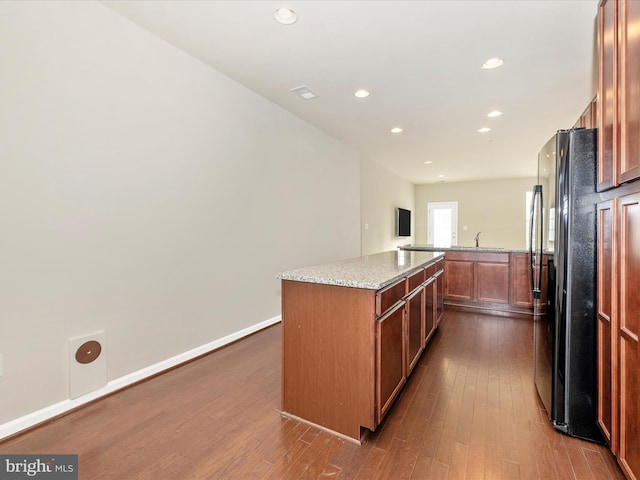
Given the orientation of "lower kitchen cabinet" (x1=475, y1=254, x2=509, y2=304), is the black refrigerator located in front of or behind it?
in front

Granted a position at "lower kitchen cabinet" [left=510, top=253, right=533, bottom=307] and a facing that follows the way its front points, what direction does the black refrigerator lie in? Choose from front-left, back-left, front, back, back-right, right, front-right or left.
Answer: front

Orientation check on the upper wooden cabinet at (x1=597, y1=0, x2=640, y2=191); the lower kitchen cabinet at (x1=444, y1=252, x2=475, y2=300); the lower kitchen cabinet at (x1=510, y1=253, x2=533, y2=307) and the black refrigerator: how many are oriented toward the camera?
2

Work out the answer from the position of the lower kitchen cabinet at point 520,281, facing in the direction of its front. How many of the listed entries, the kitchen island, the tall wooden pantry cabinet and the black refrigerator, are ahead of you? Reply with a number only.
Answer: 3

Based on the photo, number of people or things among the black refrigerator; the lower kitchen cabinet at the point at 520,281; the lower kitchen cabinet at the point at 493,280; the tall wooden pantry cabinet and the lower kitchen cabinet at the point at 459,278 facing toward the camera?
3

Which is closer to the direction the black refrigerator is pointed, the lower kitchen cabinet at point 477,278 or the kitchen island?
the kitchen island

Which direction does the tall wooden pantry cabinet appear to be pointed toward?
to the viewer's left

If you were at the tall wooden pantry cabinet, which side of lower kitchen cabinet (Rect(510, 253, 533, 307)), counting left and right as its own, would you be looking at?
front

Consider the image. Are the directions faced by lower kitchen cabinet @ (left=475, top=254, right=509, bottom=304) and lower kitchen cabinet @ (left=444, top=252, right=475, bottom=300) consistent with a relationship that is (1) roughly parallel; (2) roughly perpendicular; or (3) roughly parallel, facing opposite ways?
roughly parallel

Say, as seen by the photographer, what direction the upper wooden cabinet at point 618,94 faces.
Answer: facing to the left of the viewer

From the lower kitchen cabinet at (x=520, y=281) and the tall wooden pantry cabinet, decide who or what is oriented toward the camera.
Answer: the lower kitchen cabinet

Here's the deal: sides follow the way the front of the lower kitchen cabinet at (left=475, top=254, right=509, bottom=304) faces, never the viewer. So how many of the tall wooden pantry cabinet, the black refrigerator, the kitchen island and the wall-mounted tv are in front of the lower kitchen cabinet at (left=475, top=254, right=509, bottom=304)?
3

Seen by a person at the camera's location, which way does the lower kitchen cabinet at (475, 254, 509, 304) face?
facing the viewer

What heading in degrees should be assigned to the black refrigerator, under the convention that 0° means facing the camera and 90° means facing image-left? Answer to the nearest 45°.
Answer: approximately 90°

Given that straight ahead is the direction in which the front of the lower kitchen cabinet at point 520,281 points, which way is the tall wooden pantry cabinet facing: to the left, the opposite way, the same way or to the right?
to the right

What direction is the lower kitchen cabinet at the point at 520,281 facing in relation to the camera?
toward the camera

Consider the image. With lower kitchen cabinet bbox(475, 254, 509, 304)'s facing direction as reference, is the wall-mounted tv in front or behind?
behind
